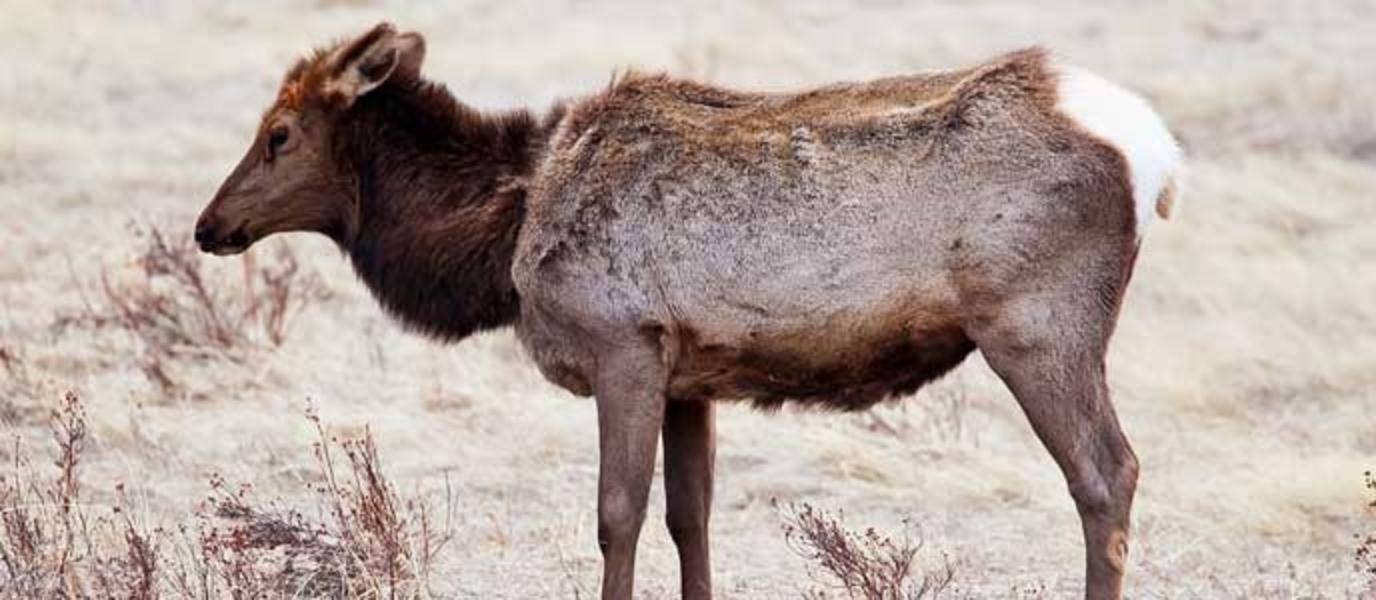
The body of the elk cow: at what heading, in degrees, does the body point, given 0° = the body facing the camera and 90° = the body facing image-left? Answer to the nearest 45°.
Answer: approximately 90°

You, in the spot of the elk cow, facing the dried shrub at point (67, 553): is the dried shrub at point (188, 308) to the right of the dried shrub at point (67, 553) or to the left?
right

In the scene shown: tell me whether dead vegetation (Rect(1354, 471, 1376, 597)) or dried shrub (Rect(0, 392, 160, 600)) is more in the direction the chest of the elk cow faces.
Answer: the dried shrub

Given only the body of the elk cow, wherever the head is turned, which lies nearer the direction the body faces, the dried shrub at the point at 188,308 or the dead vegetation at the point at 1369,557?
the dried shrub

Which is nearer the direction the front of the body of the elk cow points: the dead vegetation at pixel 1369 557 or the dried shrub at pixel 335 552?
the dried shrub

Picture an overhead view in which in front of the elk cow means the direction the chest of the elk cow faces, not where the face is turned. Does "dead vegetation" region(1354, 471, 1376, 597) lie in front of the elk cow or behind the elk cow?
behind
